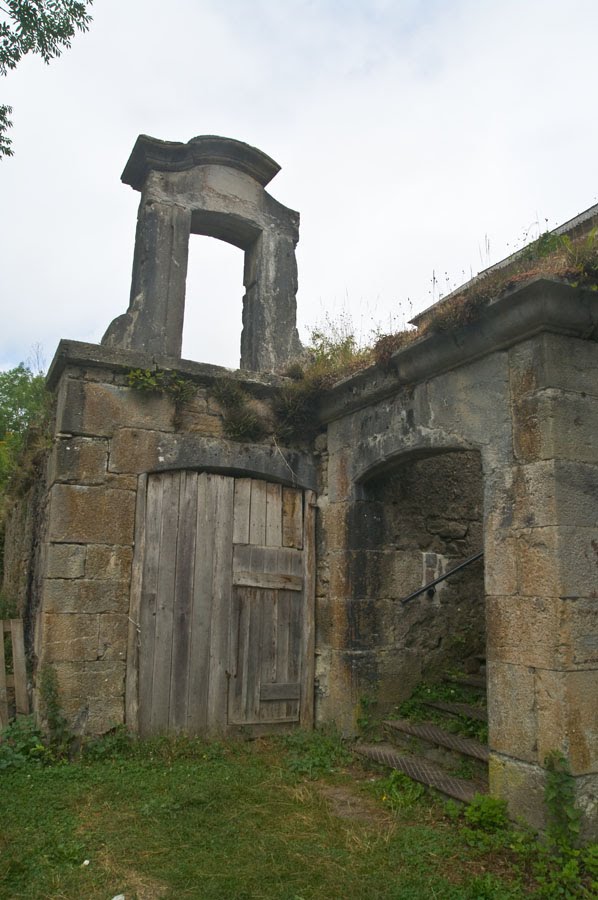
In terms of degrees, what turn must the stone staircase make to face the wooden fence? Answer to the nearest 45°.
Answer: approximately 45° to its right

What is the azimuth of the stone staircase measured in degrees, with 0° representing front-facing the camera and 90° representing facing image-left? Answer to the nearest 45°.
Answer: approximately 45°

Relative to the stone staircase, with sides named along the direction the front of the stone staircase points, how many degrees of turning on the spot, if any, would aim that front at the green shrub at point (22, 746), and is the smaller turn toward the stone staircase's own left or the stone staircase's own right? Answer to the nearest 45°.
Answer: approximately 45° to the stone staircase's own right

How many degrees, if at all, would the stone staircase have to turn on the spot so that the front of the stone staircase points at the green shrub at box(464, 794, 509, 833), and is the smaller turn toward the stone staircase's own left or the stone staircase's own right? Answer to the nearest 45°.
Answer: approximately 45° to the stone staircase's own left
